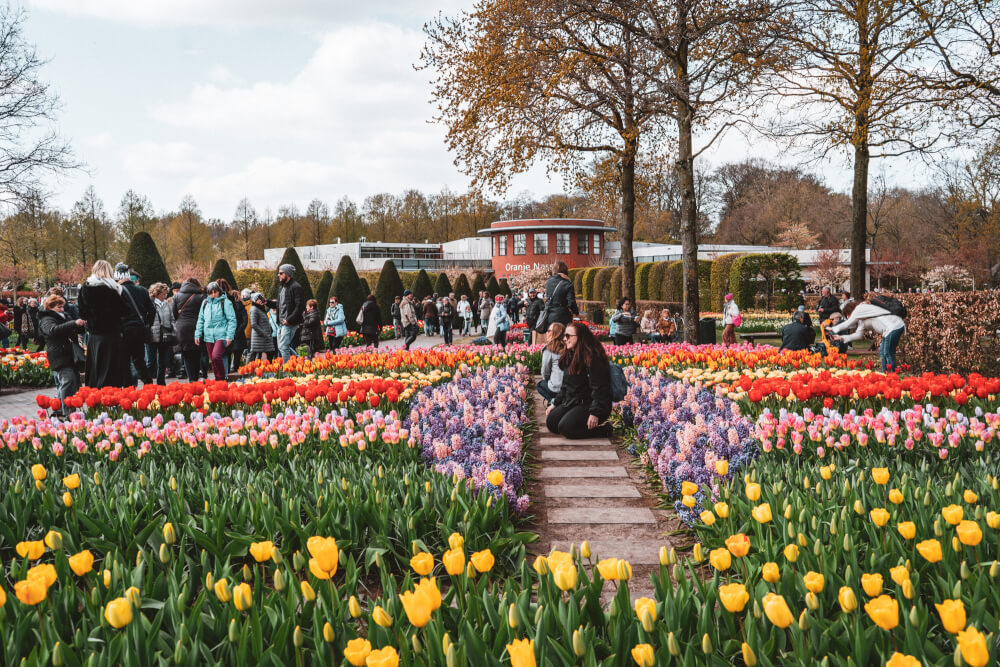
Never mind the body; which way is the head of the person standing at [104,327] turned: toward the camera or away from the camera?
away from the camera

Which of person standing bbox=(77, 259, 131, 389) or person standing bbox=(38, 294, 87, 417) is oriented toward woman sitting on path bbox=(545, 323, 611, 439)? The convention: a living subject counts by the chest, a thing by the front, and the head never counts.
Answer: person standing bbox=(38, 294, 87, 417)

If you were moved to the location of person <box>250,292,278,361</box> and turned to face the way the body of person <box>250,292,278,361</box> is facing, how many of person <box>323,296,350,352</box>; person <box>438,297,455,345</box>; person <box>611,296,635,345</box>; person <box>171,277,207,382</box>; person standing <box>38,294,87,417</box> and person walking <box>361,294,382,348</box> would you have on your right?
2

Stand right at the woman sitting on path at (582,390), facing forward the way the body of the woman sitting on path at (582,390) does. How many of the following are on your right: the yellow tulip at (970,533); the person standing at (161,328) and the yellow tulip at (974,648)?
1

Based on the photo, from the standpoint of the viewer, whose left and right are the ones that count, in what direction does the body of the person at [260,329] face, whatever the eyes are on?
facing the viewer and to the right of the viewer

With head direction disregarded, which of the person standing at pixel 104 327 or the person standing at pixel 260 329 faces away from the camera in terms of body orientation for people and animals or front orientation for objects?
the person standing at pixel 104 327

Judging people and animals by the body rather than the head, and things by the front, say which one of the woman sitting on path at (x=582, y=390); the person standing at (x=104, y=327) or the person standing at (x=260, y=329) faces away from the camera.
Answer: the person standing at (x=104, y=327)

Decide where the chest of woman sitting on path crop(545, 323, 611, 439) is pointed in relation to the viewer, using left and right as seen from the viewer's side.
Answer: facing the viewer and to the left of the viewer

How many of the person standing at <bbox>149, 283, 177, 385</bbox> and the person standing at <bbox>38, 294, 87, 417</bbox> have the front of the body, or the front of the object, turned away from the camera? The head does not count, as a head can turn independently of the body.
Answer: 0

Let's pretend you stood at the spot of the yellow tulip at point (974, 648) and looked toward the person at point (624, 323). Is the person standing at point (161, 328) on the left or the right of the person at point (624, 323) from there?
left

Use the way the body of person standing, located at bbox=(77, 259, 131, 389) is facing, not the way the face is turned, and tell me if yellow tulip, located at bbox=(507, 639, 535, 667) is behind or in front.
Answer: behind

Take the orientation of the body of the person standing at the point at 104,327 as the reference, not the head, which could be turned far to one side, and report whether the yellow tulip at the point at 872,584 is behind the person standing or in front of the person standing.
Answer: behind

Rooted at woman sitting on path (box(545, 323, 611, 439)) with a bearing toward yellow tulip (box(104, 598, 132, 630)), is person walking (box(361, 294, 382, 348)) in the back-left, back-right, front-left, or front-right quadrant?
back-right
